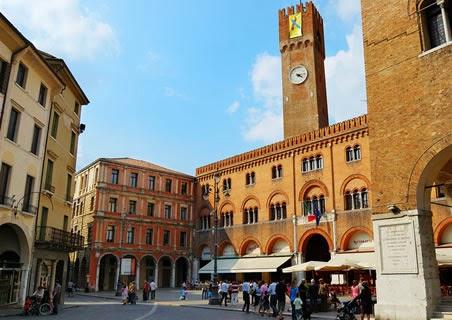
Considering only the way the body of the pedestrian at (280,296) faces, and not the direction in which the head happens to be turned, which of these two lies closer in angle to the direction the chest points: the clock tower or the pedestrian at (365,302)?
the clock tower

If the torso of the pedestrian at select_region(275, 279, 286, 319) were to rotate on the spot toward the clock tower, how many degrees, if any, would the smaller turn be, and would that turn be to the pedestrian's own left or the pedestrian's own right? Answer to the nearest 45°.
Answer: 0° — they already face it

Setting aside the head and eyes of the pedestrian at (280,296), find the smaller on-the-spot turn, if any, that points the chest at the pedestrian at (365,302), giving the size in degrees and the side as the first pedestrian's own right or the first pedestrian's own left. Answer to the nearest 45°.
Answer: approximately 135° to the first pedestrian's own right

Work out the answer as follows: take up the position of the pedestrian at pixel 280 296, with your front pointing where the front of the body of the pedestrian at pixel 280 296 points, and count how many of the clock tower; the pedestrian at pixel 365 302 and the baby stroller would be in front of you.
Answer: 1

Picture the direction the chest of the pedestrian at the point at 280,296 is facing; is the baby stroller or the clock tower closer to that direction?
the clock tower

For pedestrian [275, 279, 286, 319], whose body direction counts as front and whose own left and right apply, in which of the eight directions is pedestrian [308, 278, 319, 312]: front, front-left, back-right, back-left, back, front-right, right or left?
front-right

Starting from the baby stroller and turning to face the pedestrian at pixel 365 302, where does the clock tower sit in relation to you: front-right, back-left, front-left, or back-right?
back-left

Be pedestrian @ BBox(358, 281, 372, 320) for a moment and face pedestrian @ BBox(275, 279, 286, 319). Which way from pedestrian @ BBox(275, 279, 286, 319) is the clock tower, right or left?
right

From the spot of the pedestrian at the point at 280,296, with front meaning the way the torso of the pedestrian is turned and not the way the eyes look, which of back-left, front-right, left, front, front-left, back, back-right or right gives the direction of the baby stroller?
back-right

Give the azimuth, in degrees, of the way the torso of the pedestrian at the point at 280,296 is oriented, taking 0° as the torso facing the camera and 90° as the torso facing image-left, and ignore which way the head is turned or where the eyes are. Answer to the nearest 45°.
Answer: approximately 180°

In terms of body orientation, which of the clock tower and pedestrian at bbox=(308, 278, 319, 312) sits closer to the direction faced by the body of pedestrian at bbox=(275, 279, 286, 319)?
the clock tower

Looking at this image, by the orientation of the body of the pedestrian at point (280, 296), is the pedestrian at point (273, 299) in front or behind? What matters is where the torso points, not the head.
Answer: in front
